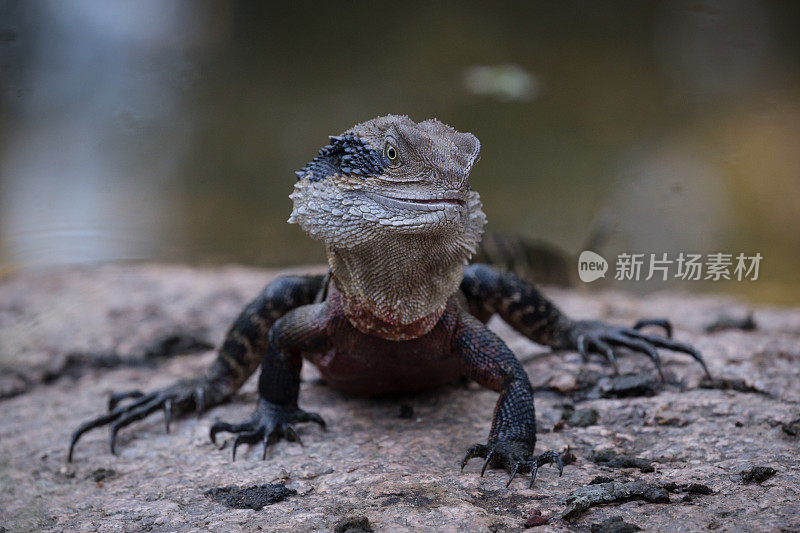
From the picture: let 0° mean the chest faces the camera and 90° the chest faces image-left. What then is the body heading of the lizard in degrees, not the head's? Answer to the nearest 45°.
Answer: approximately 0°
